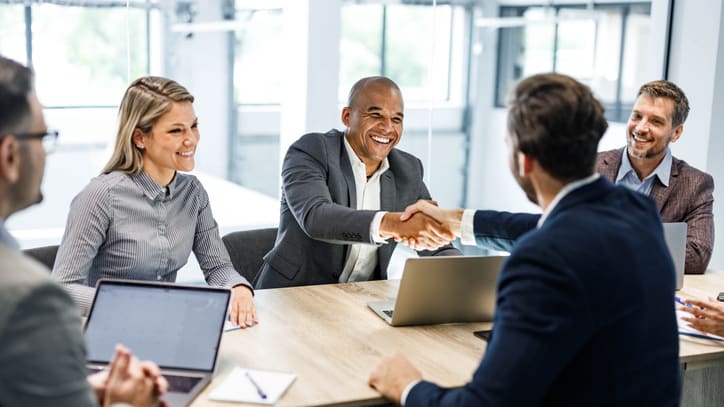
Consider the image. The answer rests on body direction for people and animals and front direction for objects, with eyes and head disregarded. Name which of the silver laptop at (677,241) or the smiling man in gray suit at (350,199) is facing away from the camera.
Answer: the silver laptop

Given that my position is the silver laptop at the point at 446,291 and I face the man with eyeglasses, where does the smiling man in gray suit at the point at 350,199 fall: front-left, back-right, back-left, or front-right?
back-right

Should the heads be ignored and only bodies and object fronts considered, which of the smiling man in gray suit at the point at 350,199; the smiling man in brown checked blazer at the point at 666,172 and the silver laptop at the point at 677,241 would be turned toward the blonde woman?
the smiling man in brown checked blazer at the point at 666,172

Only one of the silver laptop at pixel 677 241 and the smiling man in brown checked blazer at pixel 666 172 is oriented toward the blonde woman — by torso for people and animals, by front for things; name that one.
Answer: the smiling man in brown checked blazer

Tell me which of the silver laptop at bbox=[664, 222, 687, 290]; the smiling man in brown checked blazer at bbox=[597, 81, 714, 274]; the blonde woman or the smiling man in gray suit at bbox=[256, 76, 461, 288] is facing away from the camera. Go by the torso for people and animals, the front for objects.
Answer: the silver laptop

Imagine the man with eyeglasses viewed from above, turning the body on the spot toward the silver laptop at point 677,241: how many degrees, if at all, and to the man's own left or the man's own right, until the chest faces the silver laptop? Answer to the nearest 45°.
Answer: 0° — they already face it

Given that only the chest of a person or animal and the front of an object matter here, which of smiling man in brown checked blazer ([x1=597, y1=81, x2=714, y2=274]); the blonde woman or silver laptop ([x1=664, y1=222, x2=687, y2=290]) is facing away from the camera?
the silver laptop

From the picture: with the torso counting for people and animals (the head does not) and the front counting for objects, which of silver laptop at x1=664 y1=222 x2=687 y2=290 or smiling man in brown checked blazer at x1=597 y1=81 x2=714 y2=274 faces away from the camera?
the silver laptop

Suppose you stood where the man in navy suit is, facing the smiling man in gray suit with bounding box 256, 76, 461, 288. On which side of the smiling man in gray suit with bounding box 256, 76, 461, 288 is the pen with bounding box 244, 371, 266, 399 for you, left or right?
left

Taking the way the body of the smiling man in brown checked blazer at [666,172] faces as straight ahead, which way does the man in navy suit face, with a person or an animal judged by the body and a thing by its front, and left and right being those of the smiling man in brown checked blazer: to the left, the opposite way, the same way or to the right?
to the right

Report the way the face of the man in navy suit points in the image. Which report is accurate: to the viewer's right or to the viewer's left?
to the viewer's left

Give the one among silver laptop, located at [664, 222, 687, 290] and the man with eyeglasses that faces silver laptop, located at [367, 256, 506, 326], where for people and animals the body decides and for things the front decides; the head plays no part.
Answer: the man with eyeglasses

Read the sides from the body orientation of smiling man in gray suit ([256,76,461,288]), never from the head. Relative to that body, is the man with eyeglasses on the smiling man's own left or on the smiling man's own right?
on the smiling man's own right

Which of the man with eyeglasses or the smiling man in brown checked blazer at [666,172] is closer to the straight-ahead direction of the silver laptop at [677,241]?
the smiling man in brown checked blazer

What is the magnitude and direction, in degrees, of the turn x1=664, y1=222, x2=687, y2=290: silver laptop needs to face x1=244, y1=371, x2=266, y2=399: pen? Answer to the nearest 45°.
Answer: approximately 135° to its left

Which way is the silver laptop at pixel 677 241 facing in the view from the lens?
facing away from the viewer
